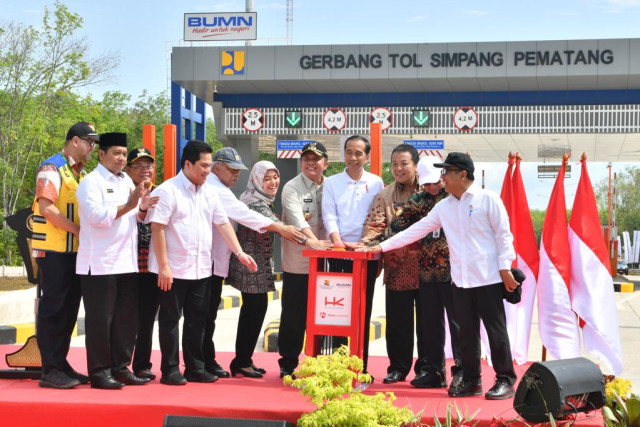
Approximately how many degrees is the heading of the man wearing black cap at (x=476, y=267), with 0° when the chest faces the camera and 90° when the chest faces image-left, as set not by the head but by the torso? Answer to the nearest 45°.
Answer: approximately 45°

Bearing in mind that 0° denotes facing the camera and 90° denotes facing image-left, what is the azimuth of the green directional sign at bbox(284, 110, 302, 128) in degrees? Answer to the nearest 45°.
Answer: approximately 0°

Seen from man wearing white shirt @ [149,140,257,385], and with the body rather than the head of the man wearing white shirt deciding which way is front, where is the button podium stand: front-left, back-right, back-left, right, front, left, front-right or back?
front-left

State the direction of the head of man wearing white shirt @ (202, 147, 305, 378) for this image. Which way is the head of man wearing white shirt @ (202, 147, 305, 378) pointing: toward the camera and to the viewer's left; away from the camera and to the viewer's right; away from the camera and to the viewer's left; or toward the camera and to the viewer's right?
toward the camera and to the viewer's right

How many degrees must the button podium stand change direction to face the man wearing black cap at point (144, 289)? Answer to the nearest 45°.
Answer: approximately 90° to its right

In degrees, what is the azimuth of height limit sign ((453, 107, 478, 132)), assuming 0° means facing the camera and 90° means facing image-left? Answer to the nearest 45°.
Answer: approximately 0°

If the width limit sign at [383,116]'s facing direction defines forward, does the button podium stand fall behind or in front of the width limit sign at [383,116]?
in front

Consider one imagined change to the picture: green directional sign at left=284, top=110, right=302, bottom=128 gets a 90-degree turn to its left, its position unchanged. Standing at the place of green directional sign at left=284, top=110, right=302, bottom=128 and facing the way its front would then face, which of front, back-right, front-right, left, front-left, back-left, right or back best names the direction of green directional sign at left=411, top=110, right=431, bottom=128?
front
